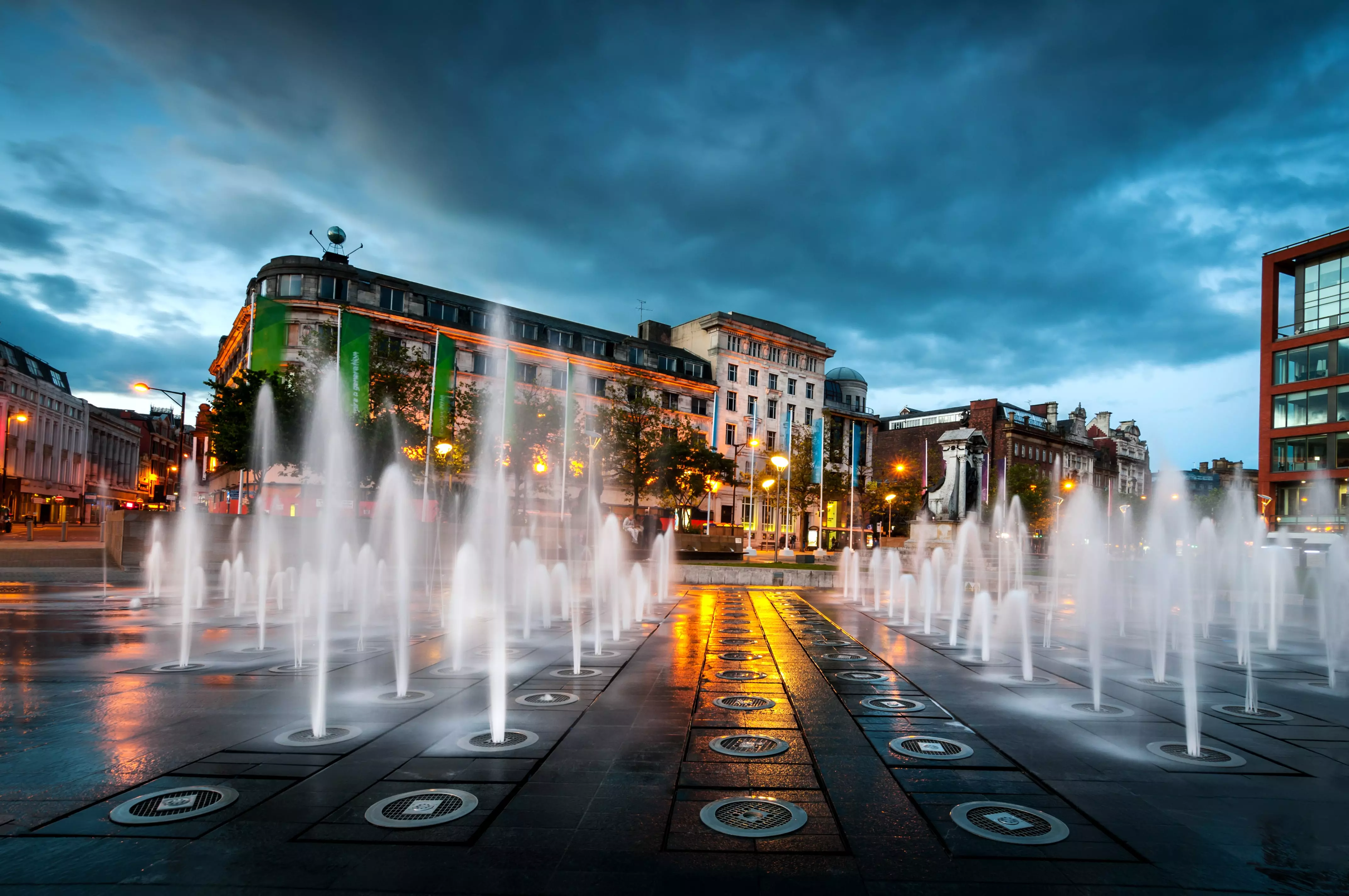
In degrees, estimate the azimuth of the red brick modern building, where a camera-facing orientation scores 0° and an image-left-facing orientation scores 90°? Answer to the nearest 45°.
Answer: approximately 45°
